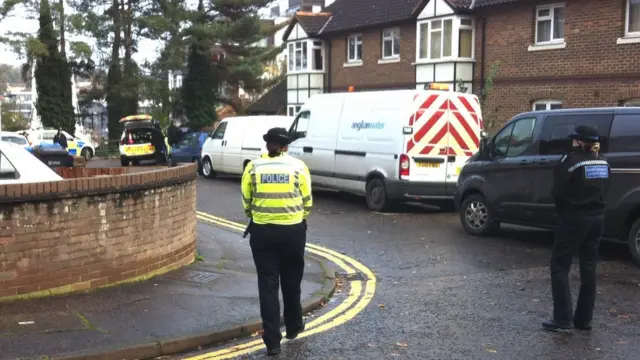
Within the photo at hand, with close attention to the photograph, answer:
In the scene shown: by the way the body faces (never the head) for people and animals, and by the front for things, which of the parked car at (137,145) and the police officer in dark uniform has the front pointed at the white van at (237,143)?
the police officer in dark uniform

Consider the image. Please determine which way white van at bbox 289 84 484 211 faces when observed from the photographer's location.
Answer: facing away from the viewer and to the left of the viewer

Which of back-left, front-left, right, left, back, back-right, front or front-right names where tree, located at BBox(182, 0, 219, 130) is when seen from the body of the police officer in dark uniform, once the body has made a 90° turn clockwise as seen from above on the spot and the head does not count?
left

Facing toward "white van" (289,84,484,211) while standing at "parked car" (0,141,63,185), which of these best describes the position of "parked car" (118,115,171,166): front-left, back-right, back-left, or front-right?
front-left

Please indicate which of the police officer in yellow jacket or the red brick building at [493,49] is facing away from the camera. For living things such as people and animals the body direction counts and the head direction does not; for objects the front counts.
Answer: the police officer in yellow jacket

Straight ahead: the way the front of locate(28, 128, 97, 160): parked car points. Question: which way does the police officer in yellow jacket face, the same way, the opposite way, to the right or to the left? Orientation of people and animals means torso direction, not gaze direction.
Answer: to the left

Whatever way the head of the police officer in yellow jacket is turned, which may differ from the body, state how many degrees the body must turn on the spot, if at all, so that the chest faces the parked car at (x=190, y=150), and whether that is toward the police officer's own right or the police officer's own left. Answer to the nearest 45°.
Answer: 0° — they already face it

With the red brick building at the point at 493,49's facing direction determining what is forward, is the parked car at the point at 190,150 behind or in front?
in front

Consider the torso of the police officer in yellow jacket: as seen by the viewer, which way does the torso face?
away from the camera

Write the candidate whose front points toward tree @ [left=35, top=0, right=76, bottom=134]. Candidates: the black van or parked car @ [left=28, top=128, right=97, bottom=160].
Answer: the black van

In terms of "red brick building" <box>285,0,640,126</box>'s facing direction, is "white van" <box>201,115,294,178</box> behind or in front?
in front

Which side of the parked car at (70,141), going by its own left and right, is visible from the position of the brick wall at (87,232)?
right

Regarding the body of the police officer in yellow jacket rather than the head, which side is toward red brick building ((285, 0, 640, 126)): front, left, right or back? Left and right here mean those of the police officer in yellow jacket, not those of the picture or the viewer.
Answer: front

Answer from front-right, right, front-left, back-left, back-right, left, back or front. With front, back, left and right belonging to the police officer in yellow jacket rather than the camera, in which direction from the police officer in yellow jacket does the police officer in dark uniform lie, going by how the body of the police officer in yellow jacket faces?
right

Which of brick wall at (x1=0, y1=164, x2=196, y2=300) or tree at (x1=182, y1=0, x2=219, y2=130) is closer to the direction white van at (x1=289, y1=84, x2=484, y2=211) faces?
the tree

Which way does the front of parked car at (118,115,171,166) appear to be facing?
away from the camera
